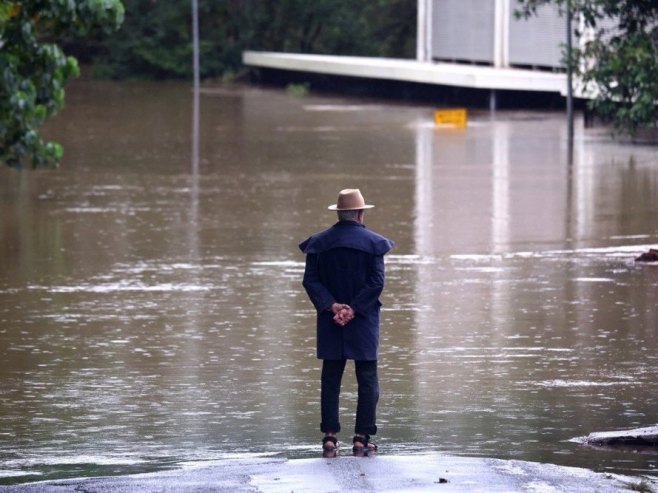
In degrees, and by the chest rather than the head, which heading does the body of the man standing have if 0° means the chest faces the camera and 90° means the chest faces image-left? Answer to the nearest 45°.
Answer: approximately 180°

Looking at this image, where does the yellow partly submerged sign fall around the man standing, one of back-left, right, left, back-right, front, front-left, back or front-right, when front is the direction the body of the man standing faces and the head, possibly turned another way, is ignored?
front
